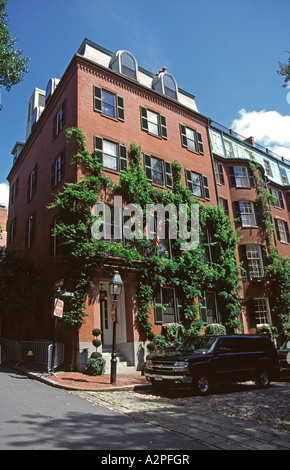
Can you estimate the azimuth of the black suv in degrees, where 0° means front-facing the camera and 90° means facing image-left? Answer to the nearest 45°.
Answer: approximately 45°

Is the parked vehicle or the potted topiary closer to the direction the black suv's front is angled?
the potted topiary

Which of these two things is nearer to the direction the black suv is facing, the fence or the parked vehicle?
the fence

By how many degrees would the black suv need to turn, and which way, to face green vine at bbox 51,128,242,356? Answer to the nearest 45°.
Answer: approximately 90° to its right

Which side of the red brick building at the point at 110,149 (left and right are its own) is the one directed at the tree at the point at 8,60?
right

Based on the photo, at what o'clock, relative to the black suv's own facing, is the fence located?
The fence is roughly at 2 o'clock from the black suv.

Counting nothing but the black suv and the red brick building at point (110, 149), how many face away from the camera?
0
